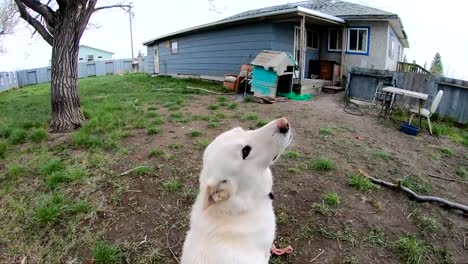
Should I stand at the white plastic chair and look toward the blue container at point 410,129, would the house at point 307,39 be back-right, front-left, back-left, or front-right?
back-right

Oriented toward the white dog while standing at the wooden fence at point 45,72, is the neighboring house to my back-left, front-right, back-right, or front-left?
back-left
